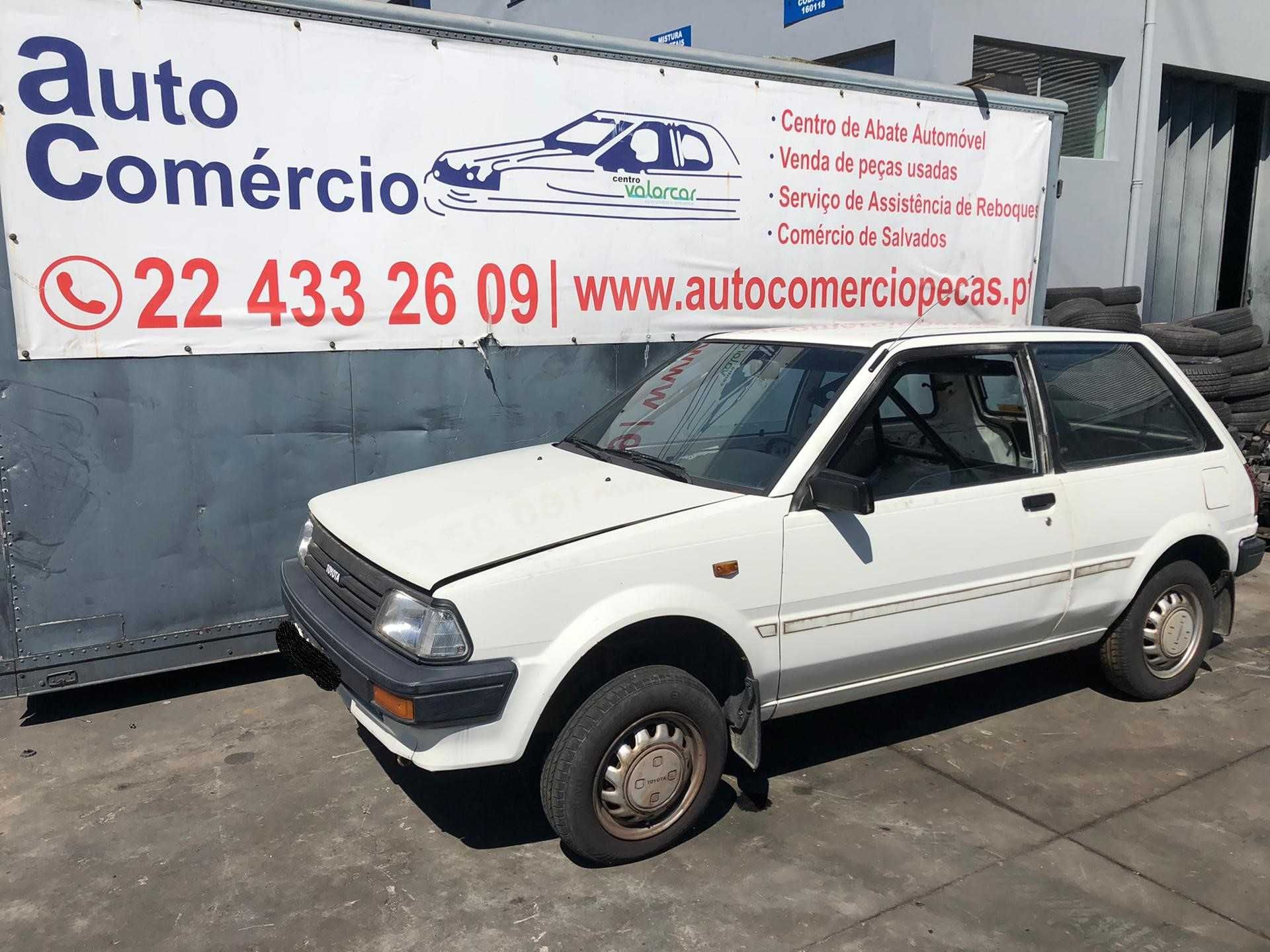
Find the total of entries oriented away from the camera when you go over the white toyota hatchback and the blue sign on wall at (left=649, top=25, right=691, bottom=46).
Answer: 0

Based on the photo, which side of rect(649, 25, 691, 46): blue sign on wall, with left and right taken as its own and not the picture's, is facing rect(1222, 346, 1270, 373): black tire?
left

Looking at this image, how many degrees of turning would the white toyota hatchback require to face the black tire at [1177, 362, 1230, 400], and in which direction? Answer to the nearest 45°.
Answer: approximately 180°

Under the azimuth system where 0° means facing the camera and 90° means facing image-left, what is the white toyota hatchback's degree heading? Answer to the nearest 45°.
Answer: approximately 45°

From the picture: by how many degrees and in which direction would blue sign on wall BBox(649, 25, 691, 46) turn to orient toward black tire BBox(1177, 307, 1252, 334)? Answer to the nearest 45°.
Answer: approximately 90° to its left

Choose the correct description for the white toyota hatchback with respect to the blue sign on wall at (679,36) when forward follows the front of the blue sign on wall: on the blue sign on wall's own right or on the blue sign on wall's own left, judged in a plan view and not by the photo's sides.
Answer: on the blue sign on wall's own left

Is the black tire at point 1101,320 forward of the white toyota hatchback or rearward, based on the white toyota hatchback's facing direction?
rearward

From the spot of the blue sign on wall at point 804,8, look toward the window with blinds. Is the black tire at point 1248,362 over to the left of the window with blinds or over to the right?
right

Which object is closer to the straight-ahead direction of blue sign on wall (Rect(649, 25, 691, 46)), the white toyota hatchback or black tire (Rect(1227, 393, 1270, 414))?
the white toyota hatchback

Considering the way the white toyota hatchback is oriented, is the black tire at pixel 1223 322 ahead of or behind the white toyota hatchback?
behind

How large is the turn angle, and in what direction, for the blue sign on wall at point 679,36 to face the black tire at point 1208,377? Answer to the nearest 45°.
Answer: approximately 90° to its left

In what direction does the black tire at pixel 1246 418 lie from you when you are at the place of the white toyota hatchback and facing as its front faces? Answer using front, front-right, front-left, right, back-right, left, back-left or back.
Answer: back

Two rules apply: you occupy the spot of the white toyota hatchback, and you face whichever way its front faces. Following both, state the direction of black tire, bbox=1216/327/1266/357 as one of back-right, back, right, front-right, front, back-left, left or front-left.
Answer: back
